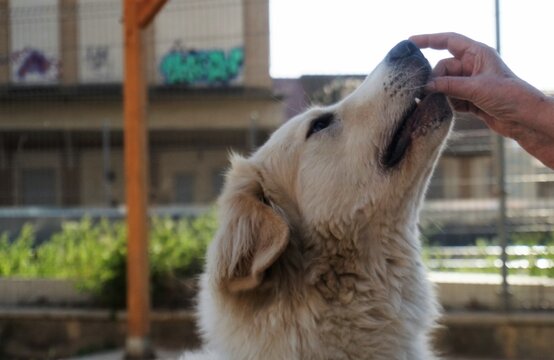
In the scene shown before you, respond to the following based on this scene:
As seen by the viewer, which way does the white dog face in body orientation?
to the viewer's right
